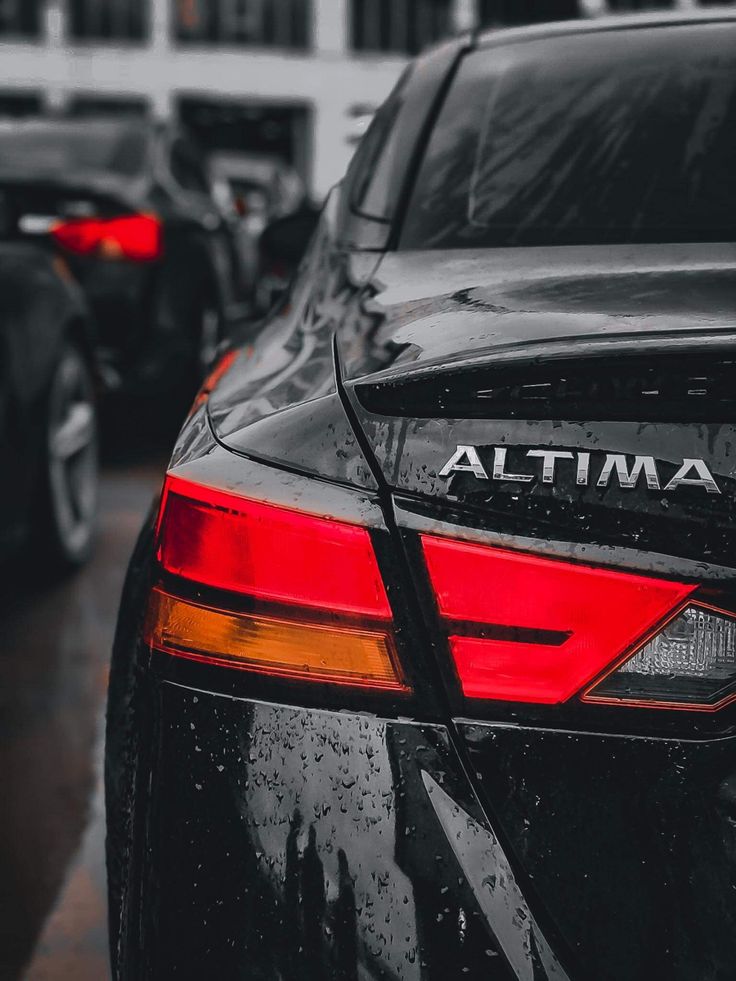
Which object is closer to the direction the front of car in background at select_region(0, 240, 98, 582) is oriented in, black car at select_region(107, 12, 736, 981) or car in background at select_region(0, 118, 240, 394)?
the car in background

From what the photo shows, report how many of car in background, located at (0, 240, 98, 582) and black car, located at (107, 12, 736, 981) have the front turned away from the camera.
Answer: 2

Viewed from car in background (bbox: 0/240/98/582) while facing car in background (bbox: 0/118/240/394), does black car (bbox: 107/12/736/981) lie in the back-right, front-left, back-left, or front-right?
back-right

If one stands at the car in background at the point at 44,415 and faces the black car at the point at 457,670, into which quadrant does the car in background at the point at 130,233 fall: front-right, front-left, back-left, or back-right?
back-left

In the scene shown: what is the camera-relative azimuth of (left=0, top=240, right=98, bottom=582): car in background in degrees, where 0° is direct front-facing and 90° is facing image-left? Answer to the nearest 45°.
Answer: approximately 180°

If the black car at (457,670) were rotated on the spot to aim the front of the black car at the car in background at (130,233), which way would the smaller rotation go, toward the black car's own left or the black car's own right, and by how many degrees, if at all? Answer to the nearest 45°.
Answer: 0° — it already faces it

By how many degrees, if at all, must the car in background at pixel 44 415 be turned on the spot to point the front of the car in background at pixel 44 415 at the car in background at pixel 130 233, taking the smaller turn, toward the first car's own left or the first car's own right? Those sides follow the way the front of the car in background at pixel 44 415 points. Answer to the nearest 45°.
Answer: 0° — it already faces it

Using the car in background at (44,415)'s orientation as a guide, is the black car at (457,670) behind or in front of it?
behind

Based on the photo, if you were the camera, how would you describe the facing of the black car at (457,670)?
facing away from the viewer
